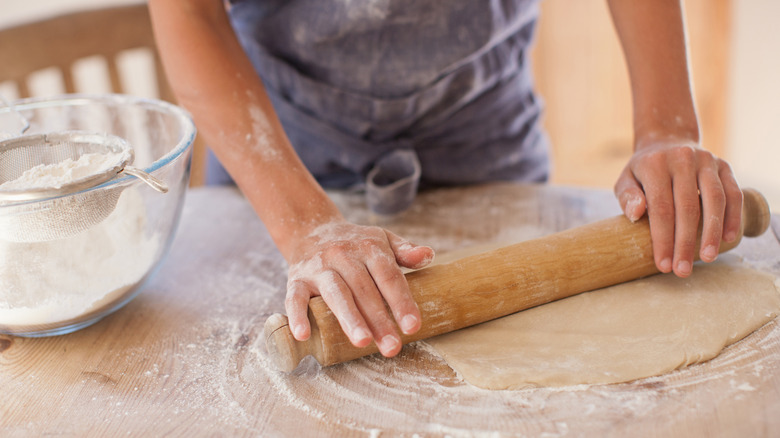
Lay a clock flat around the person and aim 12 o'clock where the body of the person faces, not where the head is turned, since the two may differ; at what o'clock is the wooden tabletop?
The wooden tabletop is roughly at 12 o'clock from the person.

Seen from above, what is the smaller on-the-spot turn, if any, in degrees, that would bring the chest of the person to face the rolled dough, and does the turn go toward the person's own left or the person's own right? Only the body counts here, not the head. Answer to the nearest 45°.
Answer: approximately 45° to the person's own left

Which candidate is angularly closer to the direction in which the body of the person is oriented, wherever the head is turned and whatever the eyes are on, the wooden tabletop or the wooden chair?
the wooden tabletop

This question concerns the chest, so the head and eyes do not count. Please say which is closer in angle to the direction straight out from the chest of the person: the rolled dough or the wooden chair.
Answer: the rolled dough

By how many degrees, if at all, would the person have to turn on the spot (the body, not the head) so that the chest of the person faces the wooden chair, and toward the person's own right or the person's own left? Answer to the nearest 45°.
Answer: approximately 135° to the person's own right

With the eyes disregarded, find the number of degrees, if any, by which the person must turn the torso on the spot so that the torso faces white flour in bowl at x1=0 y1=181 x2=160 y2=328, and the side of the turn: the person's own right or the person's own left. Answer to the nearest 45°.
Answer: approximately 45° to the person's own right

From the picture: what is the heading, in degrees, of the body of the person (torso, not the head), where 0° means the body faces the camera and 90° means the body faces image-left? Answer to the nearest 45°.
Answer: approximately 0°
